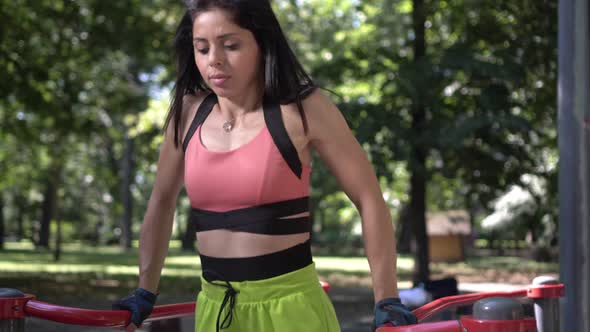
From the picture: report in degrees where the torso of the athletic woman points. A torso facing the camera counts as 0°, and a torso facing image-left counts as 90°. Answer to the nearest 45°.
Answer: approximately 45°

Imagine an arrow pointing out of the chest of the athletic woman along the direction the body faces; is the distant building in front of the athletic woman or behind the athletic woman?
behind

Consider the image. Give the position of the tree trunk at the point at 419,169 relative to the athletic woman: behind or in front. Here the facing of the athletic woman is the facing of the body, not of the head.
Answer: behind
